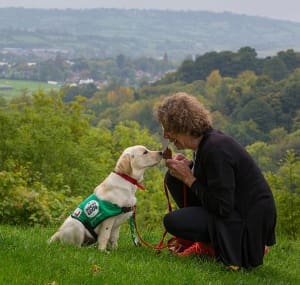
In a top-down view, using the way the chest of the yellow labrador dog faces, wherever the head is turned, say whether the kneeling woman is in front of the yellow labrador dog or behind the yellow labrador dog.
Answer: in front

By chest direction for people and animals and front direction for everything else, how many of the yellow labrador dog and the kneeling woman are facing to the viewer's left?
1

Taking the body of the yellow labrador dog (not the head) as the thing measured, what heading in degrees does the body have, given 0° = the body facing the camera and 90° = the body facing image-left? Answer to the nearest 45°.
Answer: approximately 270°

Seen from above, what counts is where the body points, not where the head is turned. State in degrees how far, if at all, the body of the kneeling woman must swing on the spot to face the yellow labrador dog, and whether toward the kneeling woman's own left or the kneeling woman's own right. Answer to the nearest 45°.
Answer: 0° — they already face it

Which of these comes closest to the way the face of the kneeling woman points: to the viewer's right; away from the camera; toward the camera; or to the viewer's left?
to the viewer's left

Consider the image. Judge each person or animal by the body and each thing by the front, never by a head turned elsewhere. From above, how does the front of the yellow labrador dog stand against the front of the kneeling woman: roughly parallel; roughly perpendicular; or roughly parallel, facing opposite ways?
roughly parallel, facing opposite ways

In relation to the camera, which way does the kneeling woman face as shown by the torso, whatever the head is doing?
to the viewer's left
